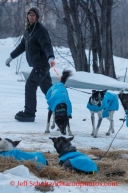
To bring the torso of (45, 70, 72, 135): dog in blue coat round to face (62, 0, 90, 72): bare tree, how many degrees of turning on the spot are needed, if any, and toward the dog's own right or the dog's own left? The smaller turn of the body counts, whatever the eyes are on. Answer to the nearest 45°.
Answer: approximately 180°

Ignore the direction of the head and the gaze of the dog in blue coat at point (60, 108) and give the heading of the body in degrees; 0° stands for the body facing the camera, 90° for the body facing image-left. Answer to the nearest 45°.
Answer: approximately 0°

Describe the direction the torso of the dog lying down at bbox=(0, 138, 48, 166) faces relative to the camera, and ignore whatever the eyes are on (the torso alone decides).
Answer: to the viewer's left

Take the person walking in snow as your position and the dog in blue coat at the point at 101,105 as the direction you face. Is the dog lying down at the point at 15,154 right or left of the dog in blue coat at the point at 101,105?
right

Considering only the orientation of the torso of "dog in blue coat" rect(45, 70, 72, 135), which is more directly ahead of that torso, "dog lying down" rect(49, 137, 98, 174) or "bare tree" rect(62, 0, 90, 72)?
the dog lying down

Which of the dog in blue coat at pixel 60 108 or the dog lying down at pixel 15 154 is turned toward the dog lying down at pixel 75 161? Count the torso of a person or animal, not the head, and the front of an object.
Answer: the dog in blue coat

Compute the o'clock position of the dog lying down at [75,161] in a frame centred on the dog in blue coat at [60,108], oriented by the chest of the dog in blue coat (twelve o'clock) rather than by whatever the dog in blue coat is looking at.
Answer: The dog lying down is roughly at 12 o'clock from the dog in blue coat.

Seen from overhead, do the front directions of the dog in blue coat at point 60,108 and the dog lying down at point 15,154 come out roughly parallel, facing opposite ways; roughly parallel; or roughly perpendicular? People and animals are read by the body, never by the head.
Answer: roughly perpendicular

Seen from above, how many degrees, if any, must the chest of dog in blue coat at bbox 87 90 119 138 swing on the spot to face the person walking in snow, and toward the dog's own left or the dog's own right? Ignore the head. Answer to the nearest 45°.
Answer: approximately 90° to the dog's own right

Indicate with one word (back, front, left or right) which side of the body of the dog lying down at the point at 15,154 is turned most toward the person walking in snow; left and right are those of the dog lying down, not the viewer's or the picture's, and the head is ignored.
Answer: right

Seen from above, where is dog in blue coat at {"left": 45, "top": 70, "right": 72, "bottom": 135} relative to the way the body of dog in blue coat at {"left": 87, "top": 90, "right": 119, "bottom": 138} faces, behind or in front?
in front
